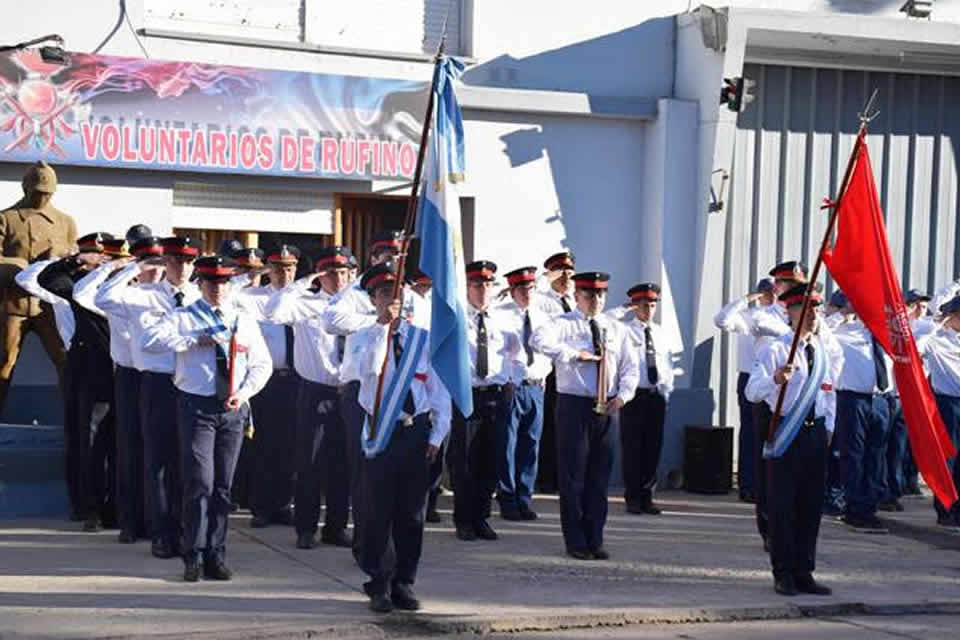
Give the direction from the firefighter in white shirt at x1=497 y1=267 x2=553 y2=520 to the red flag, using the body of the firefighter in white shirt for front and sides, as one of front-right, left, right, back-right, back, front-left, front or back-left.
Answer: front-left

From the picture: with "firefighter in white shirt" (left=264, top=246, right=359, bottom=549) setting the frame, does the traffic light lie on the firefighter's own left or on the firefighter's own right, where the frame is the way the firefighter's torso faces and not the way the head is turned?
on the firefighter's own left

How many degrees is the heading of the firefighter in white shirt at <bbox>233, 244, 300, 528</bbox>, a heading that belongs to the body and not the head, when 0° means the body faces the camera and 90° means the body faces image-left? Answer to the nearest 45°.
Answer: approximately 315°

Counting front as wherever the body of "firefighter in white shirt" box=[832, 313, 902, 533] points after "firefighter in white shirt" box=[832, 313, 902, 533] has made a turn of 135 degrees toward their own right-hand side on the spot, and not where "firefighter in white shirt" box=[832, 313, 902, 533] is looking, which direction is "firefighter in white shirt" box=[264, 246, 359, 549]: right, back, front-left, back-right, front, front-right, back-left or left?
front-left

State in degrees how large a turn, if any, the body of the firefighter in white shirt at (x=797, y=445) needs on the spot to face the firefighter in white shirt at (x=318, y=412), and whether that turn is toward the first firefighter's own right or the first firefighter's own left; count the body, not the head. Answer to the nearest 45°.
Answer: approximately 135° to the first firefighter's own right

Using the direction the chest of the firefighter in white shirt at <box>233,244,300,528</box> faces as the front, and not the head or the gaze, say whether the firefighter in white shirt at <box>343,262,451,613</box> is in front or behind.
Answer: in front

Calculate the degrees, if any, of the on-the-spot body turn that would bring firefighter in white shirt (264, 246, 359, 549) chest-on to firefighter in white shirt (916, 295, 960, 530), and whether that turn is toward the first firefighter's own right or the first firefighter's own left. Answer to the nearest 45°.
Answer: approximately 45° to the first firefighter's own left

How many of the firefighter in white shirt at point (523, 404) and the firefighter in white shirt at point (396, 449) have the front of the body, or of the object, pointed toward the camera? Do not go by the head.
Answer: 2
